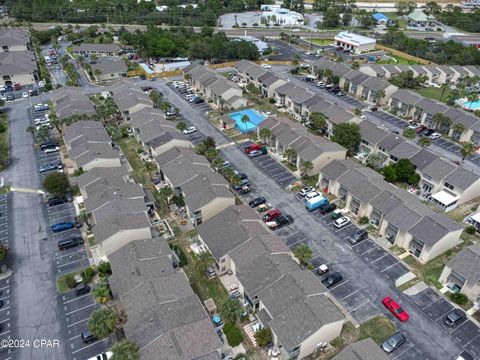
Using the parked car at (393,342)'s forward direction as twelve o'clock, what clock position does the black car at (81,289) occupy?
The black car is roughly at 1 o'clock from the parked car.

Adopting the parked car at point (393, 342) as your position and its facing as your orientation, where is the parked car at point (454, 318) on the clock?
the parked car at point (454, 318) is roughly at 6 o'clock from the parked car at point (393, 342).

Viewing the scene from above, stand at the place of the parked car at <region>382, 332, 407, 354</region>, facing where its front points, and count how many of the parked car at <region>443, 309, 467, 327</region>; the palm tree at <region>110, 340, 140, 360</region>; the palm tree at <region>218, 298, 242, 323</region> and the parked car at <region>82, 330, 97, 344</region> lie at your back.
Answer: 1

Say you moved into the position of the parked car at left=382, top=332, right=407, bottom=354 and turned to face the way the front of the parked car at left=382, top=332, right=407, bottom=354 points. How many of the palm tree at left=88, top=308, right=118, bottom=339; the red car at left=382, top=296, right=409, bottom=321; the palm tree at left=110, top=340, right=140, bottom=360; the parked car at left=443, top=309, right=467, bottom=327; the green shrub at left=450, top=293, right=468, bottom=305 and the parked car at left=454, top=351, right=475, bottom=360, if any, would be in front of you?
2
